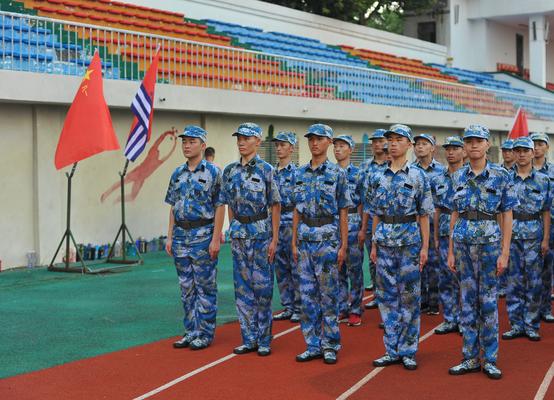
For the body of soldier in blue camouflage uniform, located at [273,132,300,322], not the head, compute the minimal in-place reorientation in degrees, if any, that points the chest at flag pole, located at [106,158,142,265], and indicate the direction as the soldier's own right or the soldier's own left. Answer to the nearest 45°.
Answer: approximately 90° to the soldier's own right

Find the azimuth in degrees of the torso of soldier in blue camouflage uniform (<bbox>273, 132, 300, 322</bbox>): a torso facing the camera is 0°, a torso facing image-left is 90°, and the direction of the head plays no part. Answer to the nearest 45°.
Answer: approximately 45°

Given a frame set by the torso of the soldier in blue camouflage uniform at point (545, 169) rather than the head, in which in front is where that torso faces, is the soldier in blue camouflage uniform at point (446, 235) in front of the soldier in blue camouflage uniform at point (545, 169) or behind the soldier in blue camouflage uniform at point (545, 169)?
in front

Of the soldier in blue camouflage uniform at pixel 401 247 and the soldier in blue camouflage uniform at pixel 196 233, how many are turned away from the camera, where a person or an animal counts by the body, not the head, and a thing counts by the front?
0

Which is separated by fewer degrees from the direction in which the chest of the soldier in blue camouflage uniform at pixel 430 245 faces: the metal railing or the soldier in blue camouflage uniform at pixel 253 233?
the soldier in blue camouflage uniform

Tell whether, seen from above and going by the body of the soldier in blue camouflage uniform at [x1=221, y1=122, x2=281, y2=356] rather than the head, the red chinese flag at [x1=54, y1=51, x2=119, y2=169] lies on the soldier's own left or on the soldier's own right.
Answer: on the soldier's own right

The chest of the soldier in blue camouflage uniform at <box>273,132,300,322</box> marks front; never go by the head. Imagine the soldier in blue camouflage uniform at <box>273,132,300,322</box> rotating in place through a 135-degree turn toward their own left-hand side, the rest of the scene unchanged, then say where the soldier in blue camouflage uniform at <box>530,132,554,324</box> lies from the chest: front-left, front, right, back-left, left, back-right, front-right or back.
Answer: front

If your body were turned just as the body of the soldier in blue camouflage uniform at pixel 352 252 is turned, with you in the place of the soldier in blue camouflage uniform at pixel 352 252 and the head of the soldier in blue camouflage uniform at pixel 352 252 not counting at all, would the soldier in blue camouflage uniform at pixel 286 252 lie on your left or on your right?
on your right
